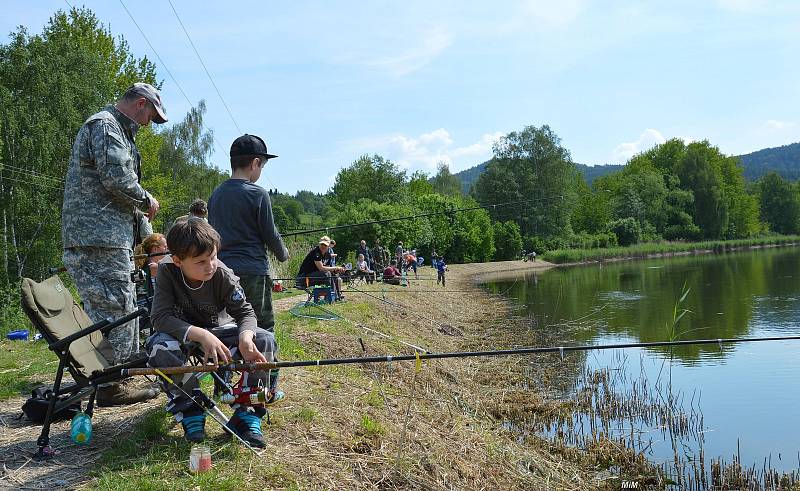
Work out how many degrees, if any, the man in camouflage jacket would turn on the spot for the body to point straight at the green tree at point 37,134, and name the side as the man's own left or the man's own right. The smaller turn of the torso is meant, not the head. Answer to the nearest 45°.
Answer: approximately 90° to the man's own left

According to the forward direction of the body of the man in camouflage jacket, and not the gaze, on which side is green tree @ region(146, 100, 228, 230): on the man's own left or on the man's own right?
on the man's own left

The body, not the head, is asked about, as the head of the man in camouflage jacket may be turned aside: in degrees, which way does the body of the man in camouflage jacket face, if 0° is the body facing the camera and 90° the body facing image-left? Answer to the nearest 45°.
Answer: approximately 270°

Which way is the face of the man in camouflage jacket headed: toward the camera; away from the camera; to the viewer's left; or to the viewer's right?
to the viewer's right

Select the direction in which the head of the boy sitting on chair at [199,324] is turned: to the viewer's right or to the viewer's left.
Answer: to the viewer's right

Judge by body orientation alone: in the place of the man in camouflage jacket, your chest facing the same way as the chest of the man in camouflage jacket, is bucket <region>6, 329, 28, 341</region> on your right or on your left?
on your left

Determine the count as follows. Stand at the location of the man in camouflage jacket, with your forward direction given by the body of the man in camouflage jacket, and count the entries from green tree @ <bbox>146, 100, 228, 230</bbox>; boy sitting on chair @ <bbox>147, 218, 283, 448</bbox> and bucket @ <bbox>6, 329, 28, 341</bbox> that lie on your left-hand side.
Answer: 2

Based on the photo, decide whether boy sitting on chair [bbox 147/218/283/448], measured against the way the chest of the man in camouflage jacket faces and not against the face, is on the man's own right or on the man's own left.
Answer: on the man's own right

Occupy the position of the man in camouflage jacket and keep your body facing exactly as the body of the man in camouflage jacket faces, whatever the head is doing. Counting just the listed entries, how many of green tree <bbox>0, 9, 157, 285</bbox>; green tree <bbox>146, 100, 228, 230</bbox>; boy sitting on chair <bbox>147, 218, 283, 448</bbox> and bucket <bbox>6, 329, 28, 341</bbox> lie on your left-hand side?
3

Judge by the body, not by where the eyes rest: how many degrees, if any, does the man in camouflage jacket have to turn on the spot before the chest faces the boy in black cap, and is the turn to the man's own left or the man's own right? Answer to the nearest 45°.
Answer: approximately 45° to the man's own right
